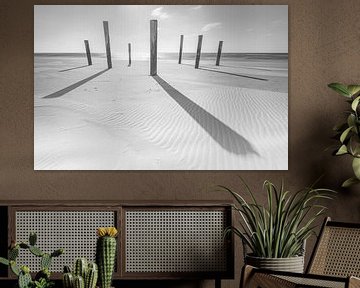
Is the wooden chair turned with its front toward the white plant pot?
no

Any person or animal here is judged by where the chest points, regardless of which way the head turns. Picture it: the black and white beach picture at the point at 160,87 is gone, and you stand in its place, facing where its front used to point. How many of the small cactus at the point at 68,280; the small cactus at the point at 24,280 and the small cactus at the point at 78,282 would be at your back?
0

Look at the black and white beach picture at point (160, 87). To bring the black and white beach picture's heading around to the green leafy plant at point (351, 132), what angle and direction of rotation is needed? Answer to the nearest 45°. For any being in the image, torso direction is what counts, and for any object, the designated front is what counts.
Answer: approximately 90° to its left

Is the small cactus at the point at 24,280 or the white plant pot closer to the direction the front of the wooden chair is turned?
the small cactus

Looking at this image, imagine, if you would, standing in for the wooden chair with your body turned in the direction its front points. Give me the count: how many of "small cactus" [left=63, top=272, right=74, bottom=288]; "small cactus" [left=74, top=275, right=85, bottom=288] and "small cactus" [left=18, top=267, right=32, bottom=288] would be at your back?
0

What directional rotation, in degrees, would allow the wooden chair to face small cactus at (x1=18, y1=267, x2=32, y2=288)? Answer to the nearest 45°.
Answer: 0° — it already faces it

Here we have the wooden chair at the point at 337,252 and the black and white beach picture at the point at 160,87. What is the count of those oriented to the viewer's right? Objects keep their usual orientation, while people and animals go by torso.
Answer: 0

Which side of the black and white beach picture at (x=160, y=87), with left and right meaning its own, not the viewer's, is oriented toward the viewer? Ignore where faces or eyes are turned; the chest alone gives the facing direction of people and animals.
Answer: front

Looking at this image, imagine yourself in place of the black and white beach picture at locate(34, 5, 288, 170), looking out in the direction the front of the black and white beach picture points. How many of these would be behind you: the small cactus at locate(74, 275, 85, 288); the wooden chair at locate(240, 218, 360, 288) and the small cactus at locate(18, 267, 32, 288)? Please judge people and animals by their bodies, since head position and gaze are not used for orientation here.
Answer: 0

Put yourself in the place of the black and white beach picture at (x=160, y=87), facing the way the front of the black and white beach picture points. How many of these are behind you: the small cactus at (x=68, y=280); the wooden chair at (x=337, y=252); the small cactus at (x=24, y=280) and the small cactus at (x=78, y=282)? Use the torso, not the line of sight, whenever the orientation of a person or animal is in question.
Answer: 0

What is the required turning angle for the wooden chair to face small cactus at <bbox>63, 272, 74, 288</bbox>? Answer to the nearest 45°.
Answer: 0° — it already faces it

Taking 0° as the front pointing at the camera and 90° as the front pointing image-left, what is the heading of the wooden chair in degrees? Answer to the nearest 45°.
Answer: approximately 45°

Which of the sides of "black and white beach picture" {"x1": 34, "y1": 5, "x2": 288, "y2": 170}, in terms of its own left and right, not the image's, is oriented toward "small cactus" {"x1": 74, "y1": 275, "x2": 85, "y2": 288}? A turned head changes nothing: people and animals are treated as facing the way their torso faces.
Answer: front

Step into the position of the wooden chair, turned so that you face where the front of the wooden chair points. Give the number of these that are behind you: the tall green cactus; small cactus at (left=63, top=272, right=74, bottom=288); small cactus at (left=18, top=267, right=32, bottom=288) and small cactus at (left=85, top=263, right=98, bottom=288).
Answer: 0

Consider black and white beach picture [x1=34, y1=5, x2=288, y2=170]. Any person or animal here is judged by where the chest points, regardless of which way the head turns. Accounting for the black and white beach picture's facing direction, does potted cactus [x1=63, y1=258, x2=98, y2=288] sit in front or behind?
in front
